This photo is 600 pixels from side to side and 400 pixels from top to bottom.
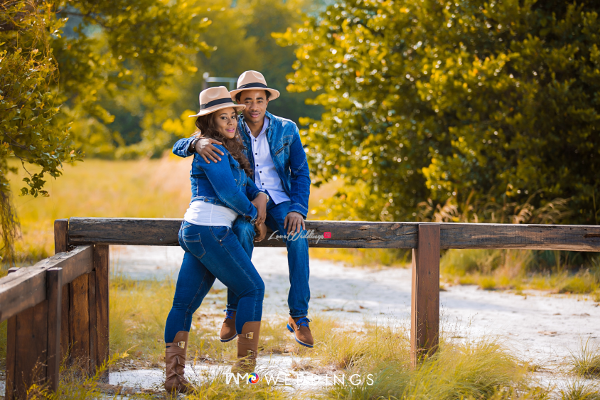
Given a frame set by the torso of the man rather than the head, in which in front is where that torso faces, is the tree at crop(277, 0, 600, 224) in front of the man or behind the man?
behind

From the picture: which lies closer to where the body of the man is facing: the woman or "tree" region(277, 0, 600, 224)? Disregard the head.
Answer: the woman

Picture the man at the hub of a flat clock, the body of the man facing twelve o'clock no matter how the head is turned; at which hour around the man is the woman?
The woman is roughly at 1 o'clock from the man.

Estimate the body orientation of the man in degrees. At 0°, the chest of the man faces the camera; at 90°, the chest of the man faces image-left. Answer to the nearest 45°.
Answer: approximately 0°
